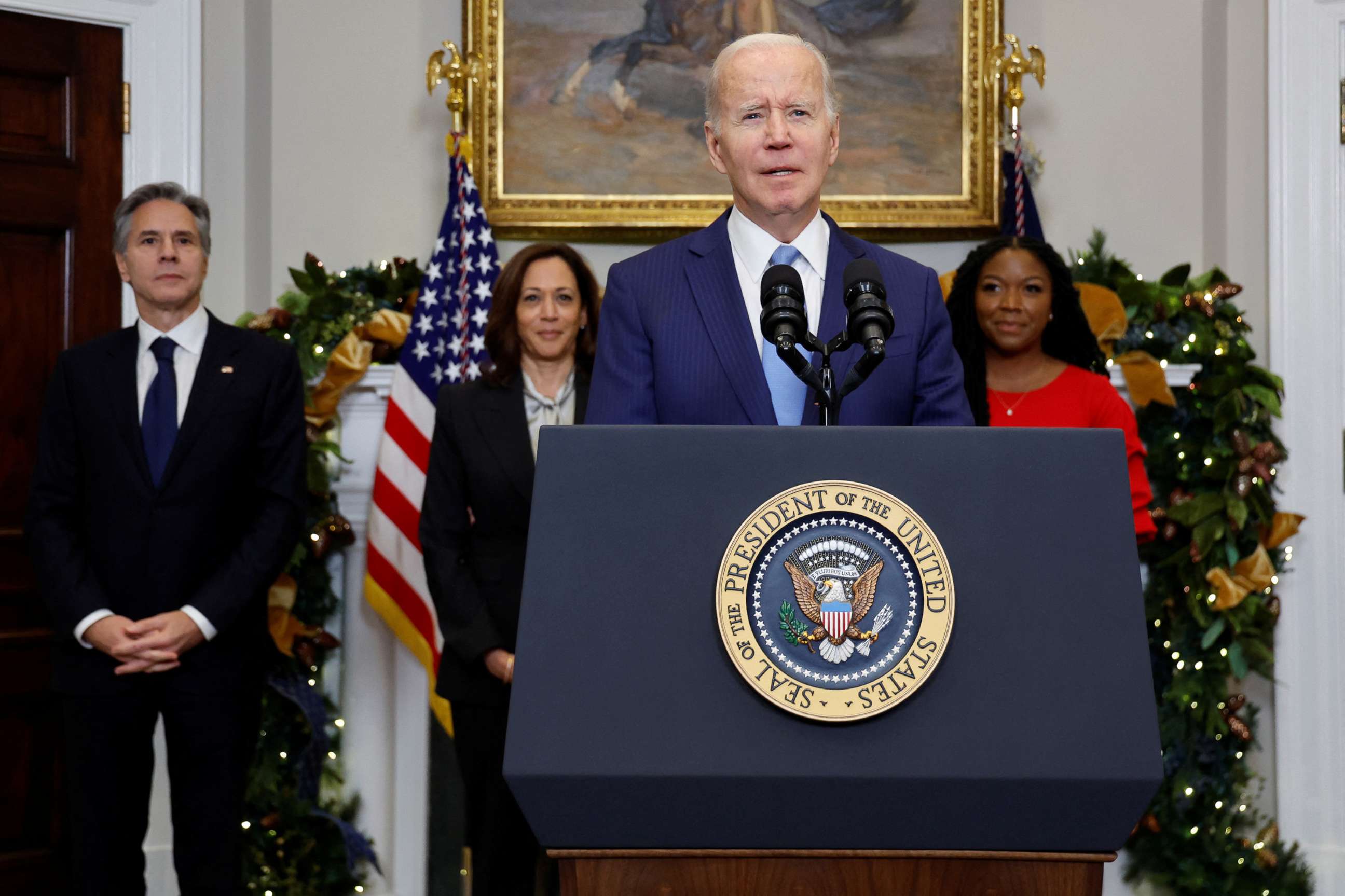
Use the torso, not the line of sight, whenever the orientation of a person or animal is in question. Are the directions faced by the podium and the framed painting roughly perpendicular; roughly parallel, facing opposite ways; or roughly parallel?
roughly parallel

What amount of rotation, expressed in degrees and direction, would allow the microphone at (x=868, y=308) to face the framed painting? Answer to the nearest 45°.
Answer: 0° — it already faces it

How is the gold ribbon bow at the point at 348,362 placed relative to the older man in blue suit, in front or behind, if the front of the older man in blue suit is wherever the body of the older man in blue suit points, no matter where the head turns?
behind

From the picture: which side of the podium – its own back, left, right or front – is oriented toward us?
front

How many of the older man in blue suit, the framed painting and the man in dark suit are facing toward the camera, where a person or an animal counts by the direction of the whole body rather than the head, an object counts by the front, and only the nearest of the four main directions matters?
3

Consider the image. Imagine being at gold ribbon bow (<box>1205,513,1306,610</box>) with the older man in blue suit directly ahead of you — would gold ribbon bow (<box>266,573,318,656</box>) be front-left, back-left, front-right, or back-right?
front-right

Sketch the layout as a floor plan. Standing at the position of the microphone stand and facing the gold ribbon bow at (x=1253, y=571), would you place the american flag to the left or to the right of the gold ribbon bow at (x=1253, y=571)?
left

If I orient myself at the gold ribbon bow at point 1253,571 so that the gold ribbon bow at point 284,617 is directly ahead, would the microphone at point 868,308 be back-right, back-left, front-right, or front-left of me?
front-left

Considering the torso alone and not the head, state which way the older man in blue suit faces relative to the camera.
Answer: toward the camera

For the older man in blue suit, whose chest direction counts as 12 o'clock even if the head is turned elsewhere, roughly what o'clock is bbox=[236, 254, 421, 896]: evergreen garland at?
The evergreen garland is roughly at 5 o'clock from the older man in blue suit.

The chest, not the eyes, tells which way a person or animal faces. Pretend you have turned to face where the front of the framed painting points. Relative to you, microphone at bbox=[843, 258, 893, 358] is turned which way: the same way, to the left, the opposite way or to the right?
the opposite way

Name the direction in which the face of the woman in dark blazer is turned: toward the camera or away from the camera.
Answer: toward the camera

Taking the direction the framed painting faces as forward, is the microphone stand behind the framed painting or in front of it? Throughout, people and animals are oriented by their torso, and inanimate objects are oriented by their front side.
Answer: in front

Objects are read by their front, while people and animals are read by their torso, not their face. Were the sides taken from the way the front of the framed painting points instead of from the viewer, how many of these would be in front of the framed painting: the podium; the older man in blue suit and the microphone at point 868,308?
3

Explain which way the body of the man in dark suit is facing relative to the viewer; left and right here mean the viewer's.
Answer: facing the viewer

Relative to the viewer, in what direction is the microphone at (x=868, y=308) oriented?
away from the camera

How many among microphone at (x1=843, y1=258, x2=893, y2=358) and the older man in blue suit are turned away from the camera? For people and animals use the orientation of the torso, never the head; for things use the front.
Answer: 1

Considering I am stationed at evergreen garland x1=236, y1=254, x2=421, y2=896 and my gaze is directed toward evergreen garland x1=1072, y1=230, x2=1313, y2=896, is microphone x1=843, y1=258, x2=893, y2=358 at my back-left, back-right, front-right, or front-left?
front-right

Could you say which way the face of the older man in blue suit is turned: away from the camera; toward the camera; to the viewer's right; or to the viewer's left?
toward the camera
